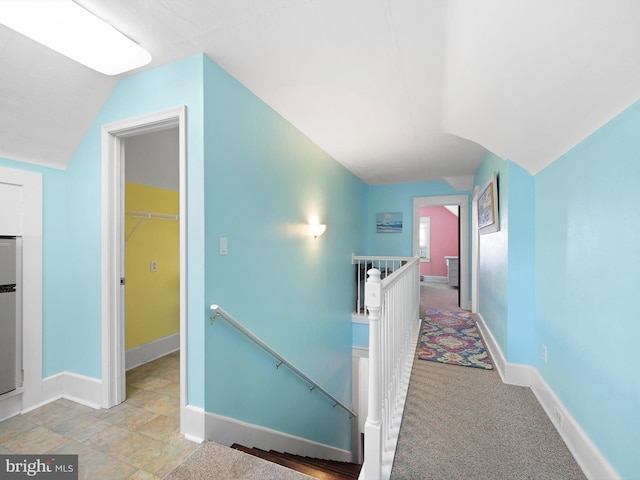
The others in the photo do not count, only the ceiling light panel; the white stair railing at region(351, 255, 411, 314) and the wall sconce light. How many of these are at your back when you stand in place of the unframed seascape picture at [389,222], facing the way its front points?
0

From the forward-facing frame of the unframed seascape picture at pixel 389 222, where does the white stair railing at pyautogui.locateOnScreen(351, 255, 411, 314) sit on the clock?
The white stair railing is roughly at 1 o'clock from the unframed seascape picture.

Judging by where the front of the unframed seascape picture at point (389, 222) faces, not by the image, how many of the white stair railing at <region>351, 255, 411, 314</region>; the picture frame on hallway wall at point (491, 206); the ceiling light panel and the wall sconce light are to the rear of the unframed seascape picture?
0

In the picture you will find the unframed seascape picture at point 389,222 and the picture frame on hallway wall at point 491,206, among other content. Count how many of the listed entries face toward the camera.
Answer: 1

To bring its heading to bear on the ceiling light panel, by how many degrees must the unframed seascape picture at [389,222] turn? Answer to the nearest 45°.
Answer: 0° — it already faces it

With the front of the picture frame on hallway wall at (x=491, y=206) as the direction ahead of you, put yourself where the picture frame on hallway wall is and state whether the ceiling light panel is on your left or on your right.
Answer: on your left

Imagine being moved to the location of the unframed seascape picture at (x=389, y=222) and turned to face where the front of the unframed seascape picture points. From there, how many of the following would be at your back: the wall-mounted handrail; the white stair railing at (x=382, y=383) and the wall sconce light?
0

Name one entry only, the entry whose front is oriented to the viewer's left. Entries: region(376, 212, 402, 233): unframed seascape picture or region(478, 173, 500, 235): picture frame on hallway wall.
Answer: the picture frame on hallway wall

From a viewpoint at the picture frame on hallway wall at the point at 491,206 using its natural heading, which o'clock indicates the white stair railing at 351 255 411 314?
The white stair railing is roughly at 1 o'clock from the picture frame on hallway wall.

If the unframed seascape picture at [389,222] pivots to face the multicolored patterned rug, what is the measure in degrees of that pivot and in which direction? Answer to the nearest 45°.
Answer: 0° — it already faces it

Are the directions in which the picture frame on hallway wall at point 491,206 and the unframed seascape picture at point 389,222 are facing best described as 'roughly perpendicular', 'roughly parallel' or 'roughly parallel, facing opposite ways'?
roughly perpendicular

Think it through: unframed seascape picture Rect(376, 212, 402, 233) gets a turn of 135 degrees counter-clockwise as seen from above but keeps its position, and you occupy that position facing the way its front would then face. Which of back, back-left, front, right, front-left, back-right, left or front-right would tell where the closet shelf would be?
back

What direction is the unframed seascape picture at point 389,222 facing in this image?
toward the camera

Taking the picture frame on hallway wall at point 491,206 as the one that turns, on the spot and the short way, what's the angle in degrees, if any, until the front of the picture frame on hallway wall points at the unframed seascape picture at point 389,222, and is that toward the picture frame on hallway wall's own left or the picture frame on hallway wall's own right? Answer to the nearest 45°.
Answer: approximately 45° to the picture frame on hallway wall's own right

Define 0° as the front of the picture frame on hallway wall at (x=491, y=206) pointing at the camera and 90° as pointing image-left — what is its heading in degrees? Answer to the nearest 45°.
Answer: approximately 90°

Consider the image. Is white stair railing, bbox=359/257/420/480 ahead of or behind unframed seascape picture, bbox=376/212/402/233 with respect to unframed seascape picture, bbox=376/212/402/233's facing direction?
ahead
